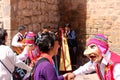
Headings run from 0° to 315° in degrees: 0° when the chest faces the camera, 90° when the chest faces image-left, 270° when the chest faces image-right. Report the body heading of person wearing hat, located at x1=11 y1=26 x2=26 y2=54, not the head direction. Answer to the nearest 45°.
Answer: approximately 315°

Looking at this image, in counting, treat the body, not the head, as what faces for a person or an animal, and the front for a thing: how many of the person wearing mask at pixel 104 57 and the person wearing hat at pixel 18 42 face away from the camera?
0

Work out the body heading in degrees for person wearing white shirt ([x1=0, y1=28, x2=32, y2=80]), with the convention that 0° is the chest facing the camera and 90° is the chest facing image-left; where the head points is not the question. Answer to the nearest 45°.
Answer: approximately 225°

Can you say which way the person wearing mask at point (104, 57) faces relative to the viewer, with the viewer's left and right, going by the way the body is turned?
facing the viewer and to the left of the viewer

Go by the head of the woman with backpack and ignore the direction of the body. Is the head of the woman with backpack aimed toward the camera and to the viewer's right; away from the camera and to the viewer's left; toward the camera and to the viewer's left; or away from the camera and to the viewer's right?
away from the camera and to the viewer's right

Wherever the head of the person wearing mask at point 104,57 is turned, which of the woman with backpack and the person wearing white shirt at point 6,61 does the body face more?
the woman with backpack

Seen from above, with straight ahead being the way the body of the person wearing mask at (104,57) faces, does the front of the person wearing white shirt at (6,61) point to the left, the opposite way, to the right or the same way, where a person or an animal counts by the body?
the opposite way

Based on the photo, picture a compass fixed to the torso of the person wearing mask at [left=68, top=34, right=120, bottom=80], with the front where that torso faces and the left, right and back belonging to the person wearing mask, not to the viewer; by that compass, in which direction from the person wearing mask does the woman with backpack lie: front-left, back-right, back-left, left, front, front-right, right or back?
front-right
